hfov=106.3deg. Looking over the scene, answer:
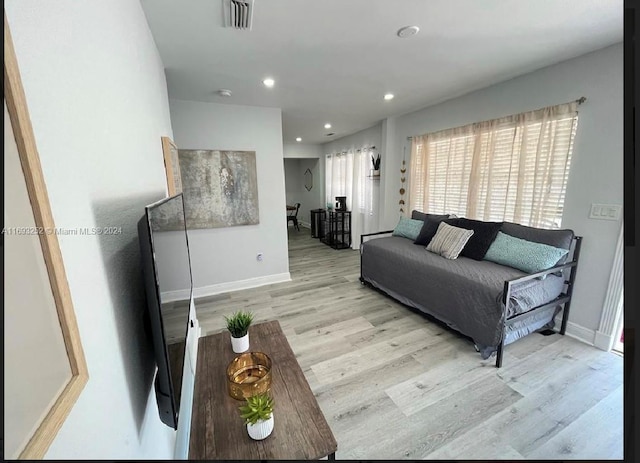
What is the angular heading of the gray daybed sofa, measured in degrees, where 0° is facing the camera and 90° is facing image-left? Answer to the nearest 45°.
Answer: approximately 45°

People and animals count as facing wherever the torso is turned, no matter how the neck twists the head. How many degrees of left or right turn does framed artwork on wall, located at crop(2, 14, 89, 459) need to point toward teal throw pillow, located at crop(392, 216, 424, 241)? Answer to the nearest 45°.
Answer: approximately 45° to its left

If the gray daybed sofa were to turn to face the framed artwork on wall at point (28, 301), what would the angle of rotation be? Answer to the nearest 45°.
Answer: approximately 45° to its left

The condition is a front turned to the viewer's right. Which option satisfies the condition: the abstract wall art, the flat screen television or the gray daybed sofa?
the flat screen television

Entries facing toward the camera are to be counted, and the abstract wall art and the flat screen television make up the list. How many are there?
1

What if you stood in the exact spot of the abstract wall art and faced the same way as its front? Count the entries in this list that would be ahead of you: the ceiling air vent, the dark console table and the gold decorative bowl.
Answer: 2

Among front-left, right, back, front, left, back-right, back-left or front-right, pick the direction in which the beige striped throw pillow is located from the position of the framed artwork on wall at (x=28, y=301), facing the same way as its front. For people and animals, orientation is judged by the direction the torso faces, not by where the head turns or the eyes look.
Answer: front-left

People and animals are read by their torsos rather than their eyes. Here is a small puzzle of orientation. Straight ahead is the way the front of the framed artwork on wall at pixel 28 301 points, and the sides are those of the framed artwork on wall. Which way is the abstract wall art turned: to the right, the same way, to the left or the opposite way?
to the right

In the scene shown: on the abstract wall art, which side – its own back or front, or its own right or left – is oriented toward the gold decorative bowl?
front

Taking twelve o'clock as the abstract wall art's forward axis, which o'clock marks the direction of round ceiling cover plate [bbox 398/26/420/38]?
The round ceiling cover plate is roughly at 11 o'clock from the abstract wall art.

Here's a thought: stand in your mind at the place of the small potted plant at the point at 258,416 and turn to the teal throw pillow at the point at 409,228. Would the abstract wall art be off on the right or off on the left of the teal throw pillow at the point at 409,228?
left

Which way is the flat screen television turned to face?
to the viewer's right

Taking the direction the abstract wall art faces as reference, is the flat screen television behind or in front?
in front
